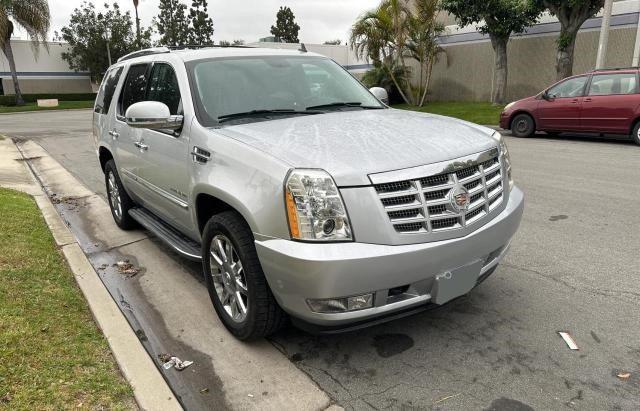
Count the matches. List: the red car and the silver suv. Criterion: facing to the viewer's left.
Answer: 1

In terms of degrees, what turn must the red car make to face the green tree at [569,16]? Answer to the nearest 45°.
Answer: approximately 90° to its right

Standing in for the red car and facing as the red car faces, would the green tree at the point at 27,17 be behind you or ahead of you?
ahead

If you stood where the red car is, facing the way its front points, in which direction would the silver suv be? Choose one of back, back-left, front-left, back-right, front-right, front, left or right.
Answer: left

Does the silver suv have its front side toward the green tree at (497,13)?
no

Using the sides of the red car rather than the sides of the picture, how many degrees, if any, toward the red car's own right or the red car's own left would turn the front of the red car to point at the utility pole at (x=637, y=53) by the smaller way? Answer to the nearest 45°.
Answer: approximately 90° to the red car's own right

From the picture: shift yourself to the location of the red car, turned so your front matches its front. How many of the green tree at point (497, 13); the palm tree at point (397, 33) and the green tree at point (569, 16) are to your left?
0

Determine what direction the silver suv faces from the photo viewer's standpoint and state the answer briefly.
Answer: facing the viewer and to the right of the viewer

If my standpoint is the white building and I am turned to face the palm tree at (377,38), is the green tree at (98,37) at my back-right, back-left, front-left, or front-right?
front-left

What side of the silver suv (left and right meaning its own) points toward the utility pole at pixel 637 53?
left

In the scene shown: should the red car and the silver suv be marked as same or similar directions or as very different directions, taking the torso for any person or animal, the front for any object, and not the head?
very different directions

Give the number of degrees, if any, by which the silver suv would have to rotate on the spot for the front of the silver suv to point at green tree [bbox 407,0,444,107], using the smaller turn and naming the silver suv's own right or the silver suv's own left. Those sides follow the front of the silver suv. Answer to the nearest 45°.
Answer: approximately 135° to the silver suv's own left

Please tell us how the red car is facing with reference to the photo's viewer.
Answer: facing to the left of the viewer

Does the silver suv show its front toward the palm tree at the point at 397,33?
no

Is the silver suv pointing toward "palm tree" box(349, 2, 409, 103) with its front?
no

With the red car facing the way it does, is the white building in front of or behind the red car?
in front

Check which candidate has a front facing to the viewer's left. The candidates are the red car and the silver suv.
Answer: the red car

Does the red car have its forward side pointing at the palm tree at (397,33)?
no
